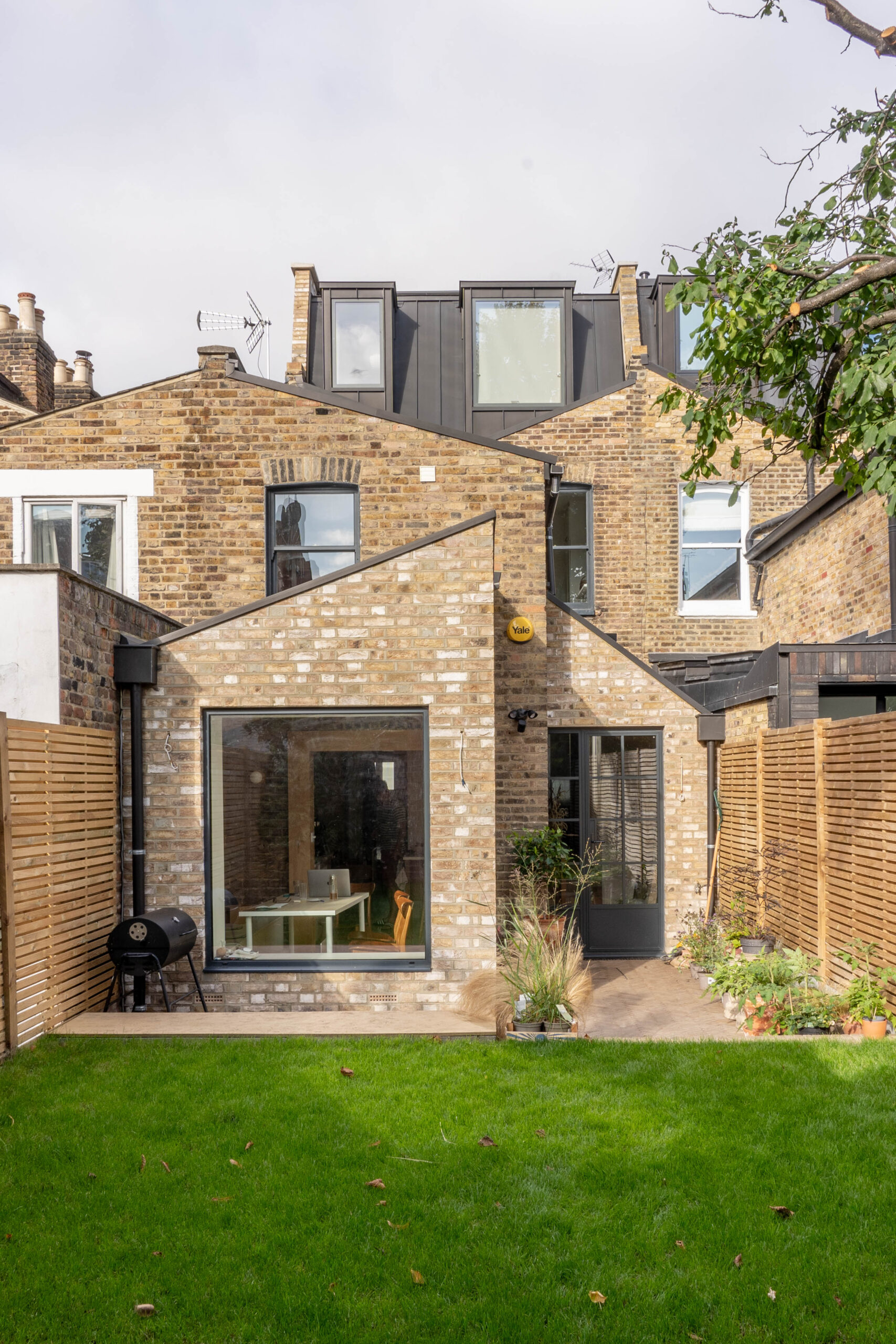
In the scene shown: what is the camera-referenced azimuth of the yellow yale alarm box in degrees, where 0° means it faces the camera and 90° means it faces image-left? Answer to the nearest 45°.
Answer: approximately 0°

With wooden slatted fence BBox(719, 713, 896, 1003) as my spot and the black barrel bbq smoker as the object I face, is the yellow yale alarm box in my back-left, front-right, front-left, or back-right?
front-right

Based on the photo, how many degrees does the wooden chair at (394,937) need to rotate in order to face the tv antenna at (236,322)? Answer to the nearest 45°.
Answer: approximately 90° to its right

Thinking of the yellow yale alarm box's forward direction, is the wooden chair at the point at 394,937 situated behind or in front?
in front

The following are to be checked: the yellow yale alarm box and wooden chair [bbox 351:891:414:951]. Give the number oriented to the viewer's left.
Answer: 1

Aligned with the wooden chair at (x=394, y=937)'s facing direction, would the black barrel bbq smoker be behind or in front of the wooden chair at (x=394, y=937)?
in front

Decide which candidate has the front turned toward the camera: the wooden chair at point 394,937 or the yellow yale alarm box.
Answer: the yellow yale alarm box

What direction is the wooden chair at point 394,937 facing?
to the viewer's left

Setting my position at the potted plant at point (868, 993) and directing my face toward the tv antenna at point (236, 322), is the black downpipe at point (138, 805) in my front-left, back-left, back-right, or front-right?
front-left

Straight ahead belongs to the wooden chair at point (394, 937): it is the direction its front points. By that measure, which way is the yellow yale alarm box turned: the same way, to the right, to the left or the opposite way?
to the left
